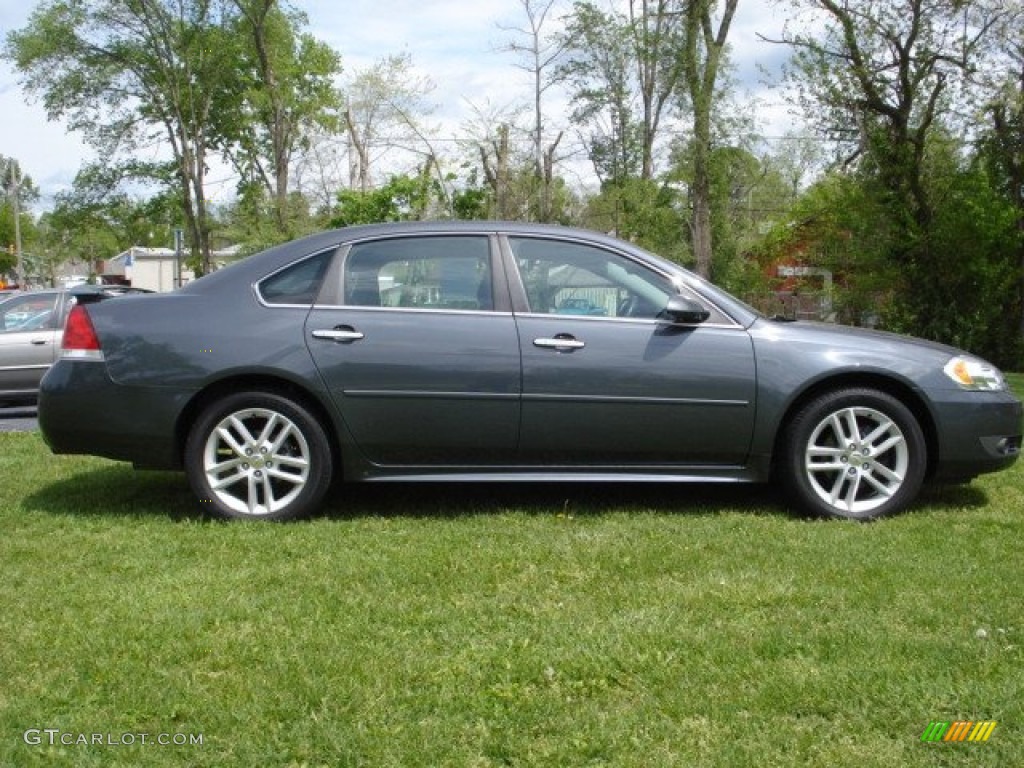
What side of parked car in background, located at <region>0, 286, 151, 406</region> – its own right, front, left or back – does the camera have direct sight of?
left

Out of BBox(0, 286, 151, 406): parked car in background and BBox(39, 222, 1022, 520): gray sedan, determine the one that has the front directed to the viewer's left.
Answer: the parked car in background

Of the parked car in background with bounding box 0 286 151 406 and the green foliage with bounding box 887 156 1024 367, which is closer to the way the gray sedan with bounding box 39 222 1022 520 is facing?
the green foliage

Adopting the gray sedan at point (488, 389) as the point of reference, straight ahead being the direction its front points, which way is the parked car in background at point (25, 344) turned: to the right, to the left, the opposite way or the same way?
the opposite way

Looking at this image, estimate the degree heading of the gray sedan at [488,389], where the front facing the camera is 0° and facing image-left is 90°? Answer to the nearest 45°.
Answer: approximately 270°

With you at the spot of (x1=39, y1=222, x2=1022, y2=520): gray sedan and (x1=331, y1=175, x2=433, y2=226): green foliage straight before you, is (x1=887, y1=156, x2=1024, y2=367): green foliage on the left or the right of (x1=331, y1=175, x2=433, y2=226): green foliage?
right

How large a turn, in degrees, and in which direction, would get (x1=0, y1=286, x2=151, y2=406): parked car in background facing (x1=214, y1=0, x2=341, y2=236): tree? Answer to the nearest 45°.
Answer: approximately 90° to its right
